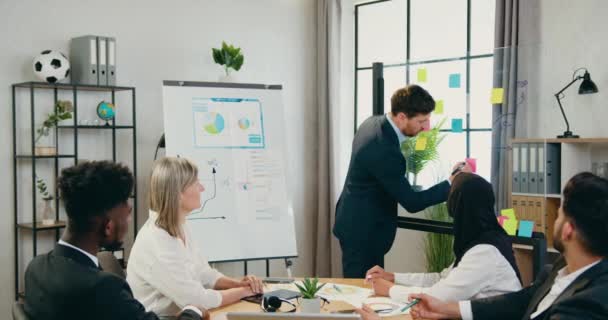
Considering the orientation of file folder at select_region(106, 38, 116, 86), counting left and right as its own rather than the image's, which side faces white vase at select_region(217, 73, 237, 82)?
left

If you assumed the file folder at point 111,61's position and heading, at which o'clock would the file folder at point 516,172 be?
the file folder at point 516,172 is roughly at 10 o'clock from the file folder at point 111,61.

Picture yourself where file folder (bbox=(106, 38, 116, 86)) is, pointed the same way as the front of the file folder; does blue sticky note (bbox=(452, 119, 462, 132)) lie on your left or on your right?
on your left

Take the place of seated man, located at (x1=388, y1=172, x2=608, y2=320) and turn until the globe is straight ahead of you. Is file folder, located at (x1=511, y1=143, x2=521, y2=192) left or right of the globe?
right

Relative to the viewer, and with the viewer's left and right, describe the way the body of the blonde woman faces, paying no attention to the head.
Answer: facing to the right of the viewer

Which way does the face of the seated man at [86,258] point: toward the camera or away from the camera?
away from the camera

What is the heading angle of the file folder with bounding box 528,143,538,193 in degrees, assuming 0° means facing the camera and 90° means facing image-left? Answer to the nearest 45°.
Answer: approximately 0°

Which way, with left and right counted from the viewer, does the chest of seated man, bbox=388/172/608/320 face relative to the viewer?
facing to the left of the viewer

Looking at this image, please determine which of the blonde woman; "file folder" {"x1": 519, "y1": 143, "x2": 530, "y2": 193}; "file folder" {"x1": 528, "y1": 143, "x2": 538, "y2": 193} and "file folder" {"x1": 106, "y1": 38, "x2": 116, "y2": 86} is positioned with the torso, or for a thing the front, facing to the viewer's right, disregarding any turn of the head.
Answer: the blonde woman

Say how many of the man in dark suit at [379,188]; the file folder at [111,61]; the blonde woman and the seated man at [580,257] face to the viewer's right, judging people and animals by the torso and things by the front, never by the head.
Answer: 2

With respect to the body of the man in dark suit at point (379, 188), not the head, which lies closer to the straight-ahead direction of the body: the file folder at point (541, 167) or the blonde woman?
the file folder

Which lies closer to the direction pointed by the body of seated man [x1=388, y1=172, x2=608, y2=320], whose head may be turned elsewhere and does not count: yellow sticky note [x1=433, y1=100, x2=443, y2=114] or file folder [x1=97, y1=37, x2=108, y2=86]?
the file folder

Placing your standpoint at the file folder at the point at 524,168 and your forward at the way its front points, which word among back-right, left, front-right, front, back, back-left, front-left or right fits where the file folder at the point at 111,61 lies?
right

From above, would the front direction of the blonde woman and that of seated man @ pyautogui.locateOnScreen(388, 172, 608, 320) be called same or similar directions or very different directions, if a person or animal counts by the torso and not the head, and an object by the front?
very different directions

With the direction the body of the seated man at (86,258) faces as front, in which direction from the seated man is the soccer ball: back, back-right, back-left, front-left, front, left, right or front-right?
front-left
